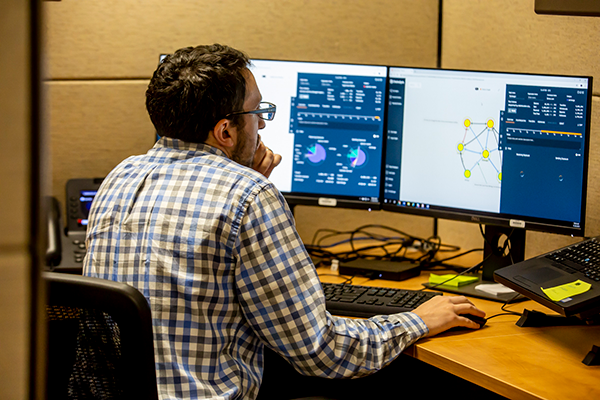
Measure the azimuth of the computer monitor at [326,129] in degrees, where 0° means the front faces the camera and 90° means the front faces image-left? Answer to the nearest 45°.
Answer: approximately 0°

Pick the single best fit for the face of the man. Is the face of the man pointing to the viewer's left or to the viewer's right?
to the viewer's right

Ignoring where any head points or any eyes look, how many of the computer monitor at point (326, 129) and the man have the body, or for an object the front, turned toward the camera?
1

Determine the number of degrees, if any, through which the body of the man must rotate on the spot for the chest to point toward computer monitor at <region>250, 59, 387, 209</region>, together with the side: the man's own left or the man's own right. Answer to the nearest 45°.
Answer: approximately 45° to the man's own left

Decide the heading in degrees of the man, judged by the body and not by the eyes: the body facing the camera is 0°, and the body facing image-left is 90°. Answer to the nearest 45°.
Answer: approximately 225°

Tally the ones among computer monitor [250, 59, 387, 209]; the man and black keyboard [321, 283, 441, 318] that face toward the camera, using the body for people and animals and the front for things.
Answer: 2

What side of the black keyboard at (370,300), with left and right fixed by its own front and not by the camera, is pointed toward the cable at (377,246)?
back
